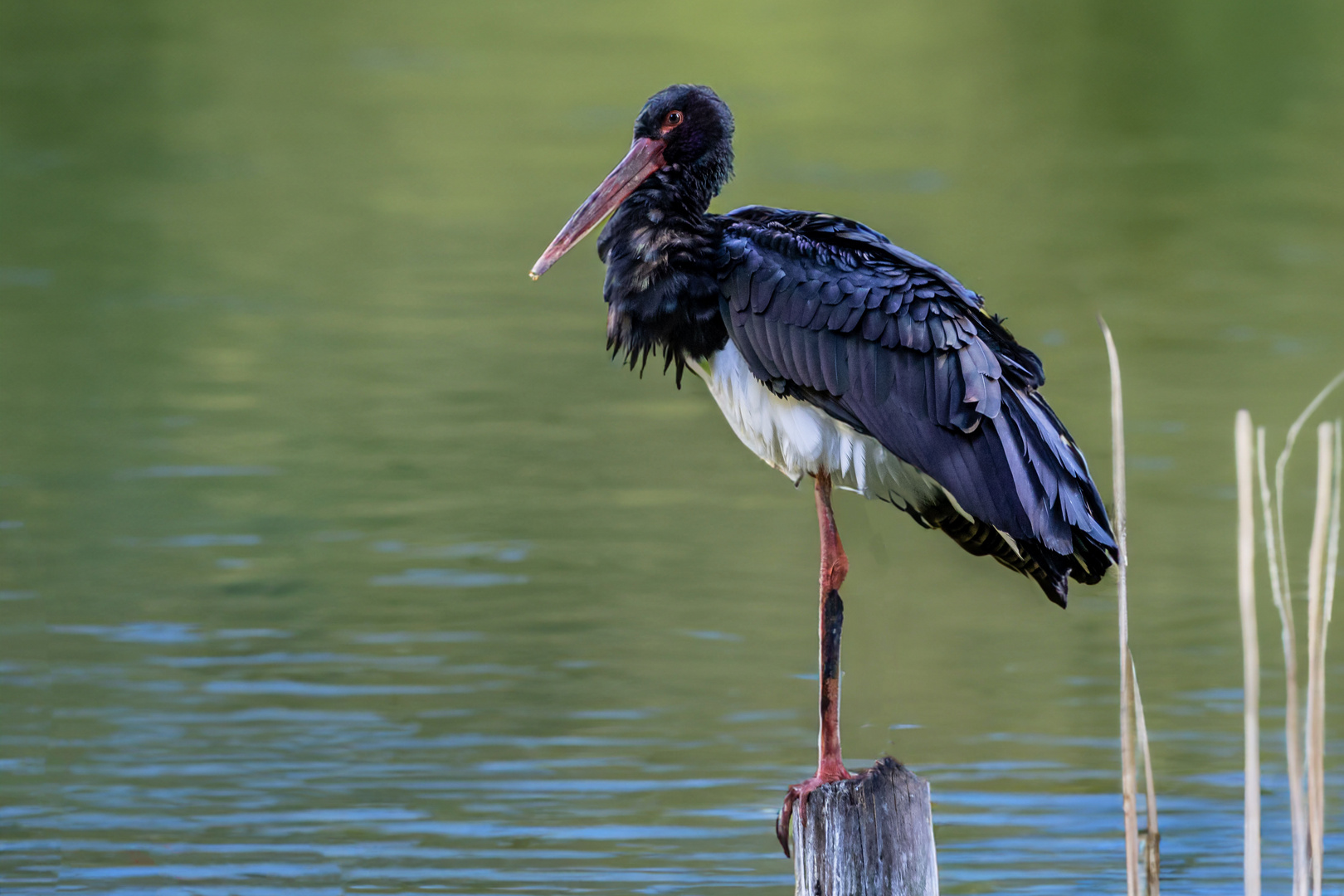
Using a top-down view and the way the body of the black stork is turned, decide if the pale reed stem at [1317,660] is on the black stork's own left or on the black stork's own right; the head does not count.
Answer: on the black stork's own left

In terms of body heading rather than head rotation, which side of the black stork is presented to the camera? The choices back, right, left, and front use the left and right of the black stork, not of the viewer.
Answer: left

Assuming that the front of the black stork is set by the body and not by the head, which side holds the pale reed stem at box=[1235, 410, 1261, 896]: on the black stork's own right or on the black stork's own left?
on the black stork's own left
